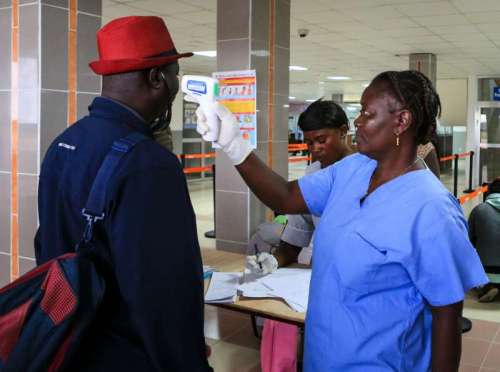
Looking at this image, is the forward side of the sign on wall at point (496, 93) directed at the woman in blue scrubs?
yes

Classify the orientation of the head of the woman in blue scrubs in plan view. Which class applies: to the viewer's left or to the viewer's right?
to the viewer's left

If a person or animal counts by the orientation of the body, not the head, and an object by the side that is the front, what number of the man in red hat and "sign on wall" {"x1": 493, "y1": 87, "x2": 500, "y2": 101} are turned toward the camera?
1

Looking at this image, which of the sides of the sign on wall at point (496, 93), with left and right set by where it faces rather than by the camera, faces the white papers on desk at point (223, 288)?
front

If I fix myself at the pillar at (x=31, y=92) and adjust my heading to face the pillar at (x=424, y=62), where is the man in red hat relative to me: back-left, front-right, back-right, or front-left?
back-right

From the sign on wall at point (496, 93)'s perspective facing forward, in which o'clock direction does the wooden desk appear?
The wooden desk is roughly at 12 o'clock from the sign on wall.

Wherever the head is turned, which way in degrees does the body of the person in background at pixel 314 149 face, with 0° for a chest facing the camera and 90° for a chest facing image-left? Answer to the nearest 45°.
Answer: approximately 45°

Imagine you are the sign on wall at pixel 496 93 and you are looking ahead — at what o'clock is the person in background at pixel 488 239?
The person in background is roughly at 12 o'clock from the sign on wall.
